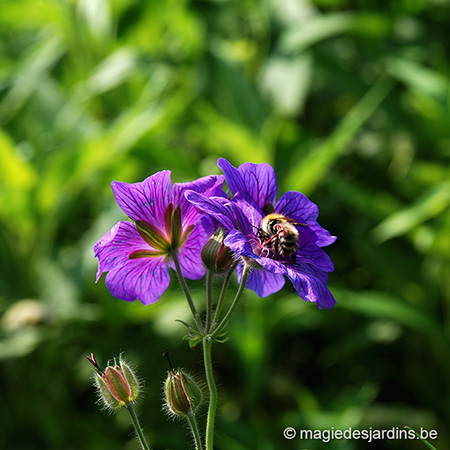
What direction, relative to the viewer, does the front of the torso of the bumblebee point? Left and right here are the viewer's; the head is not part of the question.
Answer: facing to the left of the viewer
